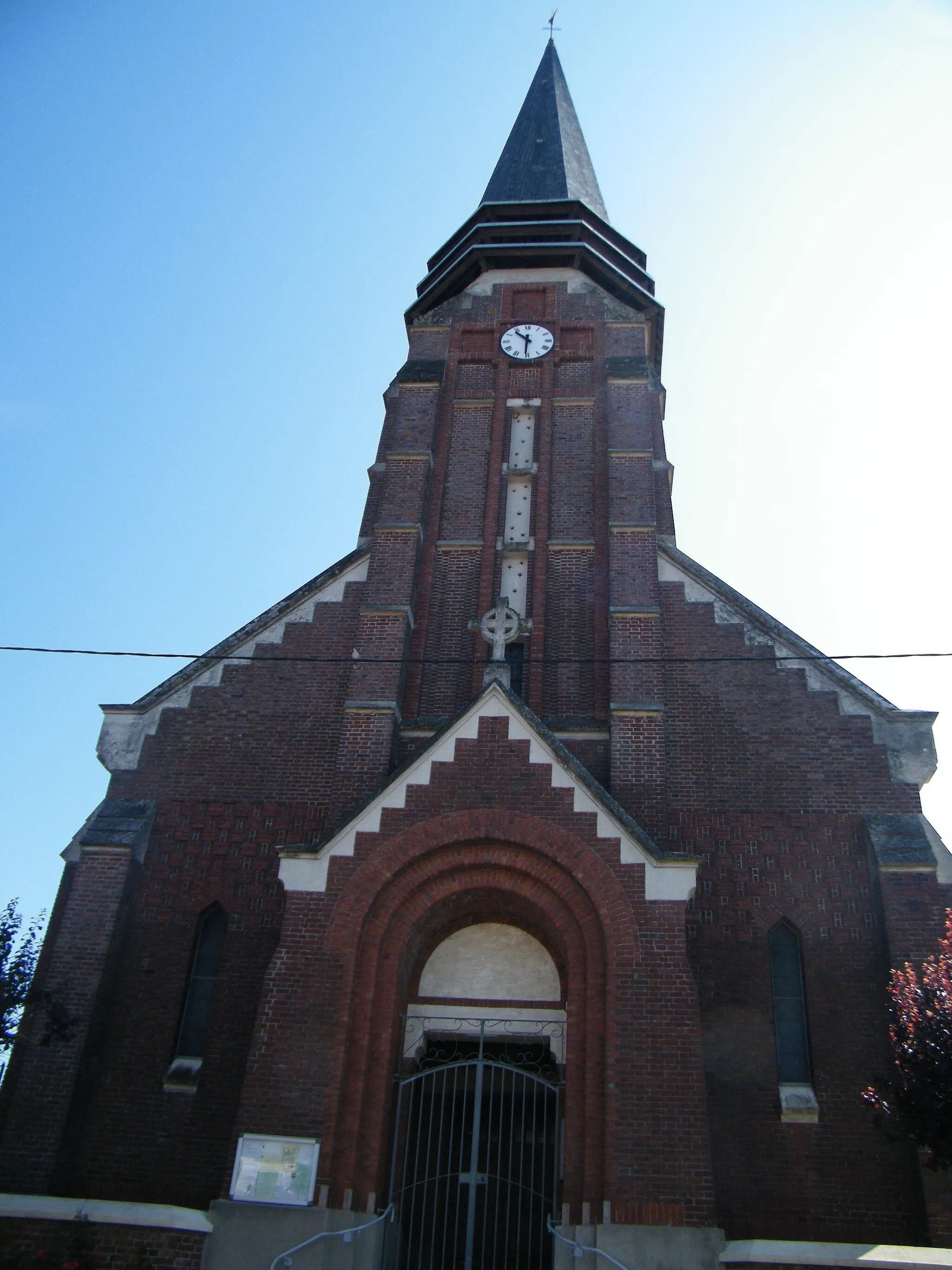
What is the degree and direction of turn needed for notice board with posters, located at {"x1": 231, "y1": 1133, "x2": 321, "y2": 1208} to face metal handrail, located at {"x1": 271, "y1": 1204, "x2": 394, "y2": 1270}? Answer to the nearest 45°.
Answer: approximately 90° to its left

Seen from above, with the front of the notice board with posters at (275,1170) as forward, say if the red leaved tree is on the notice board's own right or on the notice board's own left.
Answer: on the notice board's own left

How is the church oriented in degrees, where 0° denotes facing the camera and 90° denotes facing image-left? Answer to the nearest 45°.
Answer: approximately 0°
